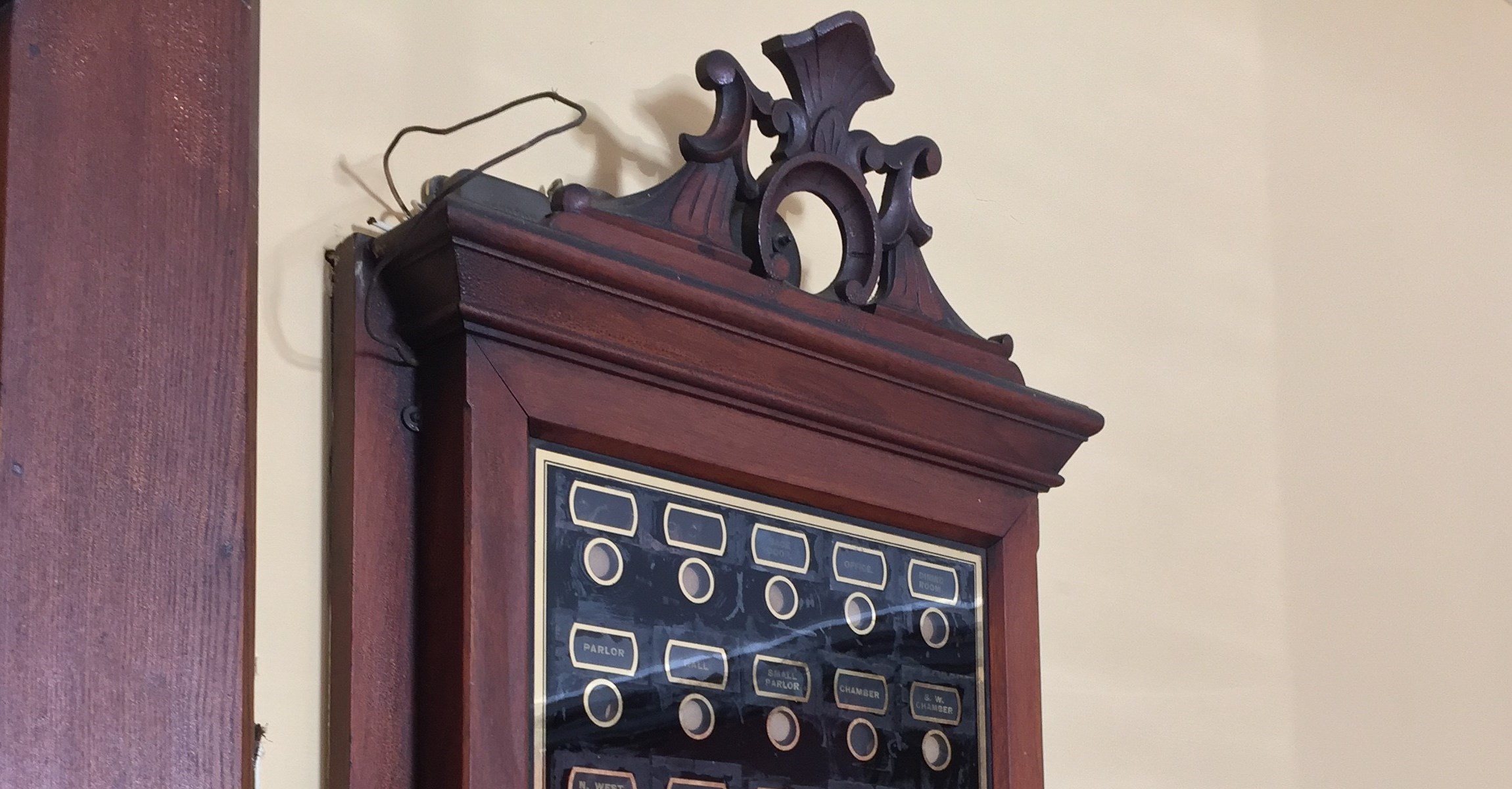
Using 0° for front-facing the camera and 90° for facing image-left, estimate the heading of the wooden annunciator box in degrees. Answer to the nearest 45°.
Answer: approximately 315°
